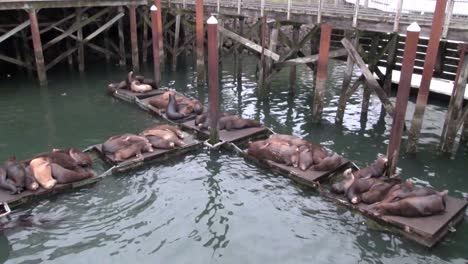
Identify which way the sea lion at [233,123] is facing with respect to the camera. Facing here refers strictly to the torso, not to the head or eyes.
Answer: to the viewer's left
